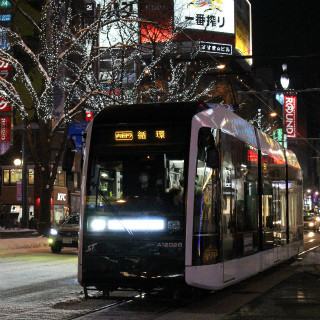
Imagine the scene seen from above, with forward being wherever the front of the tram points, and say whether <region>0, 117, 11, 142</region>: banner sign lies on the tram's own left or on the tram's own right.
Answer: on the tram's own right

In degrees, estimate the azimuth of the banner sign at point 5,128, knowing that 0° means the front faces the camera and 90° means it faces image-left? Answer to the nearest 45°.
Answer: approximately 0°

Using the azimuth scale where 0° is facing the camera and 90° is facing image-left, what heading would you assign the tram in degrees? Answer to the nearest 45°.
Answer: approximately 45°
